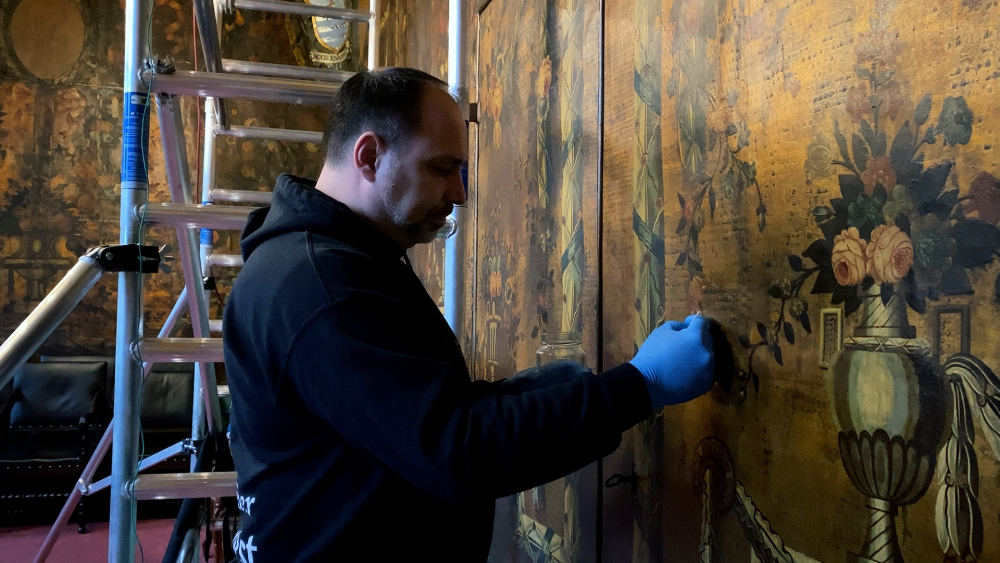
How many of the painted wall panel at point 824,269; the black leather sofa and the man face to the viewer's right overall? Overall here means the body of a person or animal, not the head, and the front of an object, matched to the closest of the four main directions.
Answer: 1

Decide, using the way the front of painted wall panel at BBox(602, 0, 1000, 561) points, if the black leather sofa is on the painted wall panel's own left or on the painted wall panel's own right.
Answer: on the painted wall panel's own right

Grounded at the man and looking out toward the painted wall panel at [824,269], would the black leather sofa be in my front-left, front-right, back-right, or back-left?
back-left

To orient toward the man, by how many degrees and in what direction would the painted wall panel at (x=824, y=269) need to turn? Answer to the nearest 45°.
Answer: approximately 45° to its right

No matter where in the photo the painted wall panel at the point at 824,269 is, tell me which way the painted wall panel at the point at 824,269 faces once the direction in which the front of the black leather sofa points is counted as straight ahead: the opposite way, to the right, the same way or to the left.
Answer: to the right

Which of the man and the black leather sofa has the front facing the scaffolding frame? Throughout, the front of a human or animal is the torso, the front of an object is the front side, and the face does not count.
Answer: the black leather sofa

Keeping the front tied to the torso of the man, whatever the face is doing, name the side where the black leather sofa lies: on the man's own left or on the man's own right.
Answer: on the man's own left

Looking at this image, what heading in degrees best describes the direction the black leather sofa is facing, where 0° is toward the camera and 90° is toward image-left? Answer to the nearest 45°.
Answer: approximately 0°

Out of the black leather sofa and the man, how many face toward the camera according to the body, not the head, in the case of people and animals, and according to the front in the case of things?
1

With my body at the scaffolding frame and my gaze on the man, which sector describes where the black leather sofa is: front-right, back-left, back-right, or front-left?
back-left

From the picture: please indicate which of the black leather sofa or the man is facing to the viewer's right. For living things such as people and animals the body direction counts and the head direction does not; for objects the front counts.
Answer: the man

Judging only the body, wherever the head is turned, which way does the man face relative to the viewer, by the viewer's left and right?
facing to the right of the viewer

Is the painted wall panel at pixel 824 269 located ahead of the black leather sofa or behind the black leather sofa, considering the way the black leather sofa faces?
ahead

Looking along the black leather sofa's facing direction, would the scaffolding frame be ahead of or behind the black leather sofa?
ahead
